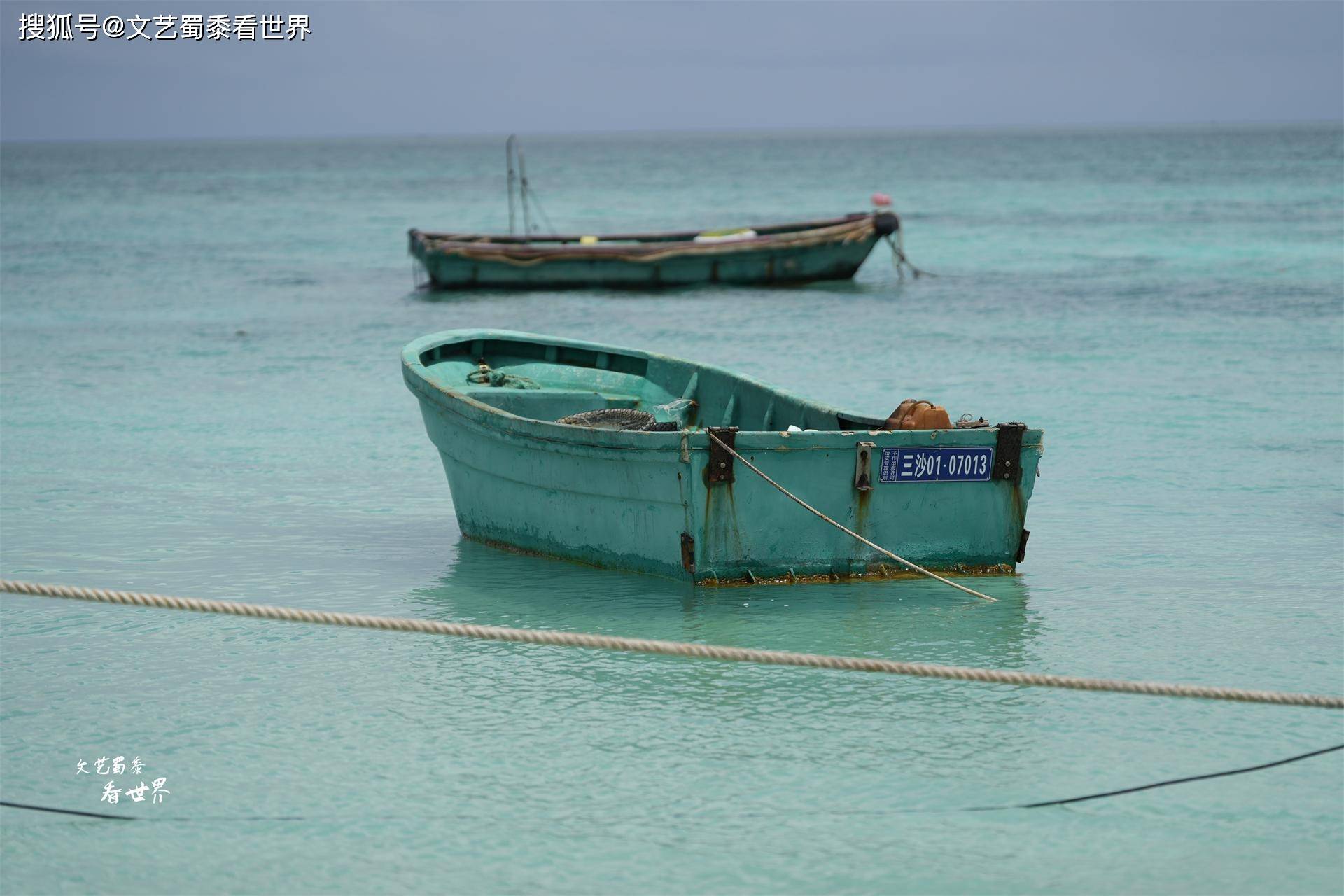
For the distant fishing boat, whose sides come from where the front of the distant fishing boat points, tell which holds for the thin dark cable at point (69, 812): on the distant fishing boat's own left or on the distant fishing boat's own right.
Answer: on the distant fishing boat's own right

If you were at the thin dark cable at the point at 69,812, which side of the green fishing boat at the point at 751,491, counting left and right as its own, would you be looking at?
left

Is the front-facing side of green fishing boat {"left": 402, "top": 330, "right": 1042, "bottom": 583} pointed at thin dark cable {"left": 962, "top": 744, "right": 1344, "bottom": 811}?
no

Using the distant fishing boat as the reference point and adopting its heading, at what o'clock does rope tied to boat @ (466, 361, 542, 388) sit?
The rope tied to boat is roughly at 3 o'clock from the distant fishing boat.

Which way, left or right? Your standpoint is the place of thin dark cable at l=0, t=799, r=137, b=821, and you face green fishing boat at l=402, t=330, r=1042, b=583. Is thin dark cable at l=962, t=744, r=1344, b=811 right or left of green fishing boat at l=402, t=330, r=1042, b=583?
right

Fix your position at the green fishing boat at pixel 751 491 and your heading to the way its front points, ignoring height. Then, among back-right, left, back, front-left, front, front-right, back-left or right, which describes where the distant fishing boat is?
front-right

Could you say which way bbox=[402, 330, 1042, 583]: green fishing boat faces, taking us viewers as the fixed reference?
facing away from the viewer and to the left of the viewer

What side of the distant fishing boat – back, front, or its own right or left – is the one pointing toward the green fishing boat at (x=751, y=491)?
right

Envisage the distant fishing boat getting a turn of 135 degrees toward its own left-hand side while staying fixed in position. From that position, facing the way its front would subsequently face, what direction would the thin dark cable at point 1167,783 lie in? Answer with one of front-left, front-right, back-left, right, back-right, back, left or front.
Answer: back-left

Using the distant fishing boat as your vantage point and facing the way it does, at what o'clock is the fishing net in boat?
The fishing net in boat is roughly at 3 o'clock from the distant fishing boat.

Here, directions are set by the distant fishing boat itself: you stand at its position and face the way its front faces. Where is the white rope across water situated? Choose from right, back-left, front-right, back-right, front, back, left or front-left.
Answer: right

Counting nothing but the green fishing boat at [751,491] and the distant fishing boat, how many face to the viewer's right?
1

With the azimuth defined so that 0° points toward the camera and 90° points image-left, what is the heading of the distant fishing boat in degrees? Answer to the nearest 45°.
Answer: approximately 270°

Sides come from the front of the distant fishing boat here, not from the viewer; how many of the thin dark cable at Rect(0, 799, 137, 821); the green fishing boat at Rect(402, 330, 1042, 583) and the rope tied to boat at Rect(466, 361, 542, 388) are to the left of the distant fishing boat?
0
